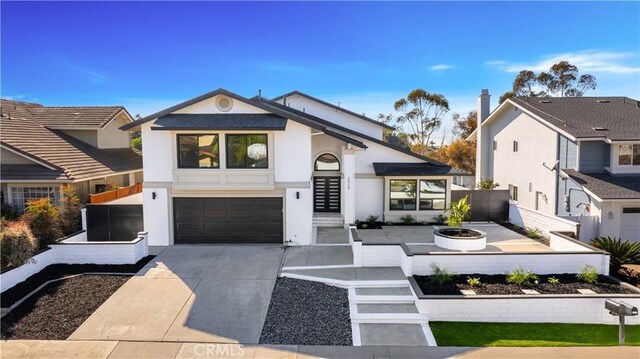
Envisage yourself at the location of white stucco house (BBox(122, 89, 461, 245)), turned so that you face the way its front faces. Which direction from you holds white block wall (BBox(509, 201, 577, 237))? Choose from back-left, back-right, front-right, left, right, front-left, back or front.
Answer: left

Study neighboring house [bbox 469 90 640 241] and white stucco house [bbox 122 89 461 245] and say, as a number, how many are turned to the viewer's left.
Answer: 0

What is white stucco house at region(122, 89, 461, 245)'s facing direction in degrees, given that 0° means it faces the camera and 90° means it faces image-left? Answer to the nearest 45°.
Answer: approximately 0°

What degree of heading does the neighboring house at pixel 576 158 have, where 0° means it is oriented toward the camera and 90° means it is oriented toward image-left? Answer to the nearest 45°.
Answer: approximately 315°

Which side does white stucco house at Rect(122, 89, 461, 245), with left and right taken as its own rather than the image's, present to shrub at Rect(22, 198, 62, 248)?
right

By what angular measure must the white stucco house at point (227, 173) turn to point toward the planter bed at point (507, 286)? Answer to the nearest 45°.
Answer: approximately 45° to its left

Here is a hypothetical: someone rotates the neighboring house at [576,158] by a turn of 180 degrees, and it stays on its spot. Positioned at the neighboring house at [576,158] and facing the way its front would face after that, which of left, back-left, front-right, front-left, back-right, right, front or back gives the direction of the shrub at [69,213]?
left

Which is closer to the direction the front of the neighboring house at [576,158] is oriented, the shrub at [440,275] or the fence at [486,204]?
the shrub

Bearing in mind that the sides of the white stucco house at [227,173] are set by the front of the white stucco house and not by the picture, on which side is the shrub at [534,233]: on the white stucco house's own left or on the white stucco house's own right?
on the white stucco house's own left

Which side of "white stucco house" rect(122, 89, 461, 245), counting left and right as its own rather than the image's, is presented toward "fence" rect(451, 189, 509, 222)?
left

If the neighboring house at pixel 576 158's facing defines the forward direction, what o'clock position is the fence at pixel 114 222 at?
The fence is roughly at 3 o'clock from the neighboring house.

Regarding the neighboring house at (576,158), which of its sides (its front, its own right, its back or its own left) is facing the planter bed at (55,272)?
right

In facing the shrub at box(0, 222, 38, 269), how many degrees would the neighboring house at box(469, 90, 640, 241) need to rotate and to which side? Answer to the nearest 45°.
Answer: approximately 90° to its right
